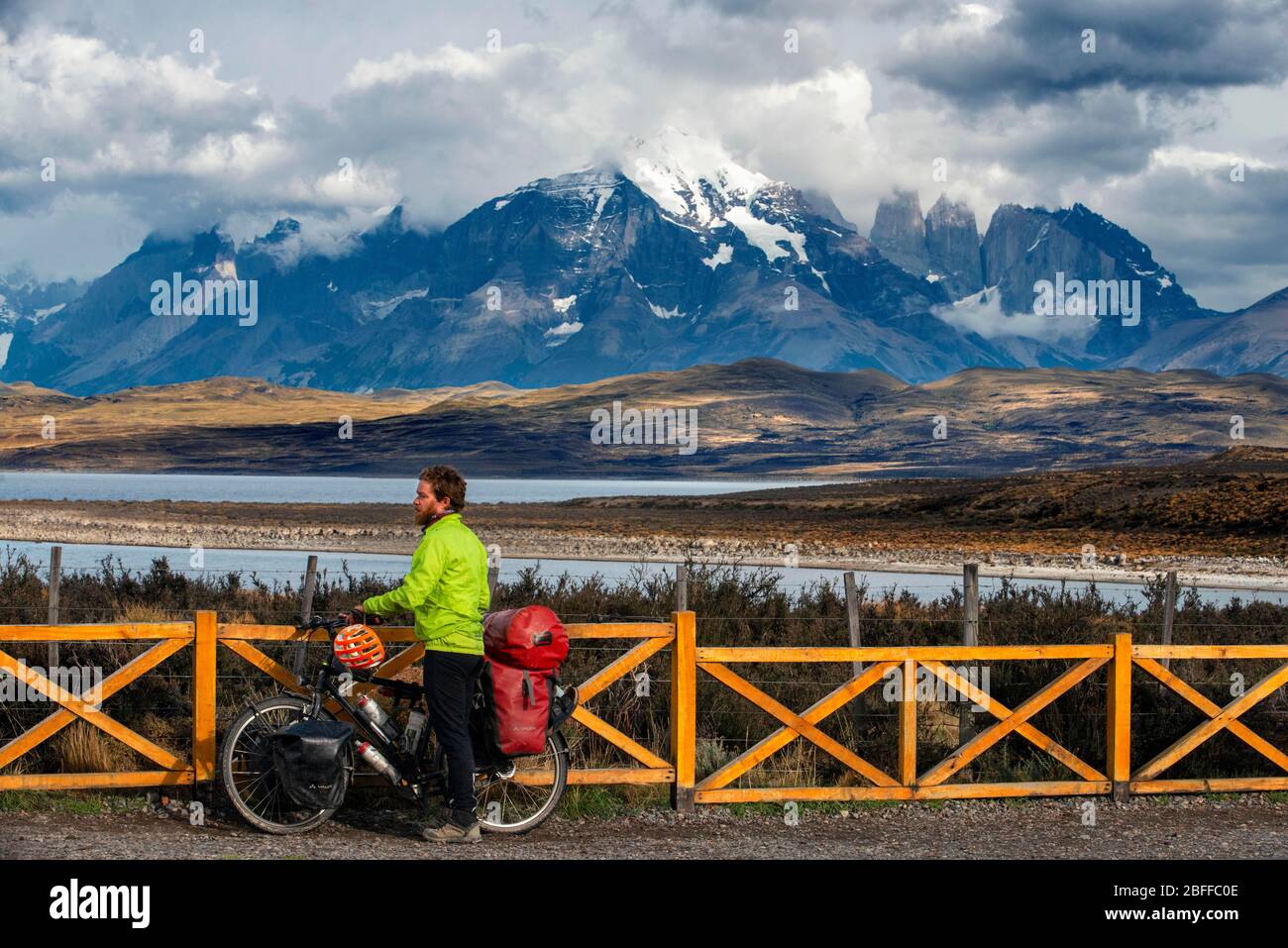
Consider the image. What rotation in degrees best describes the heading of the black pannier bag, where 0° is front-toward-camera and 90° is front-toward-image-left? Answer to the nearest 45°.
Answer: approximately 0°

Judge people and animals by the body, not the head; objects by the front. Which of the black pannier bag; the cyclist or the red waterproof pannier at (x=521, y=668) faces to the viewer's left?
the cyclist

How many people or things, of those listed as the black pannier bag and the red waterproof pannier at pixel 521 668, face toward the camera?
2

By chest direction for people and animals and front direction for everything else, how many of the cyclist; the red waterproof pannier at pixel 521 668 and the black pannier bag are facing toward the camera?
2

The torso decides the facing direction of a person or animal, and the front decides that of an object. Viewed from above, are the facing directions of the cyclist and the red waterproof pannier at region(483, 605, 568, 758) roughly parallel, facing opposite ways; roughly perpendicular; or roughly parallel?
roughly perpendicular

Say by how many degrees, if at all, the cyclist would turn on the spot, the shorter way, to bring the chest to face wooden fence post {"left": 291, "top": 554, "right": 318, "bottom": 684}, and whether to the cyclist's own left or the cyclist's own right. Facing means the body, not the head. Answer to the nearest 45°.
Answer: approximately 90° to the cyclist's own right

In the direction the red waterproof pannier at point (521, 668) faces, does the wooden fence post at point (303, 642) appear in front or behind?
behind

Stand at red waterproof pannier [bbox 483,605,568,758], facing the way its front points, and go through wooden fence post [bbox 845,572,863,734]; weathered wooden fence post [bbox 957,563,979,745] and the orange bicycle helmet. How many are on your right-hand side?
1

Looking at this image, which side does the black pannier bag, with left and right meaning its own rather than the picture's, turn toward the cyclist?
left

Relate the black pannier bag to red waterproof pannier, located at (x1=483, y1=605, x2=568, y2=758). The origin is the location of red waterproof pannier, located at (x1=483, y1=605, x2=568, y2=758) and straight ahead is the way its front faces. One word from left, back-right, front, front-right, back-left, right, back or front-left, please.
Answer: right

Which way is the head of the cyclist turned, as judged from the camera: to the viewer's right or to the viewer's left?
to the viewer's left

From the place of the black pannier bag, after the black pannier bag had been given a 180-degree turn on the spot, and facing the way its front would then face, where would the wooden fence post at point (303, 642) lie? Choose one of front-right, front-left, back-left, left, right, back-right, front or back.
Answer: front

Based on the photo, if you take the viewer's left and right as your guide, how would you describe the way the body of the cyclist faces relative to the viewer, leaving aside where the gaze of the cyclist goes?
facing to the left of the viewer

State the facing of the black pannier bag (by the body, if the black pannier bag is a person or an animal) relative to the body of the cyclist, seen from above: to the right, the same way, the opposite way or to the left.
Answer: to the left
